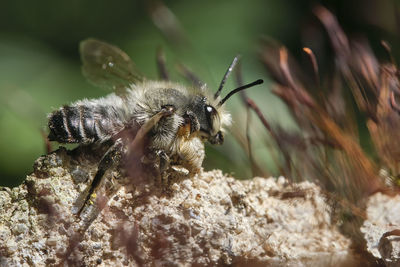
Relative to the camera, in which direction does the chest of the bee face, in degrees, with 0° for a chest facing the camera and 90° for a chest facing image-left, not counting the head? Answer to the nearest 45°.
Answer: approximately 270°

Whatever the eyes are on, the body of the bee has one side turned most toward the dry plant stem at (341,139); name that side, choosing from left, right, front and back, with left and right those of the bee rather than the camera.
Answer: front
